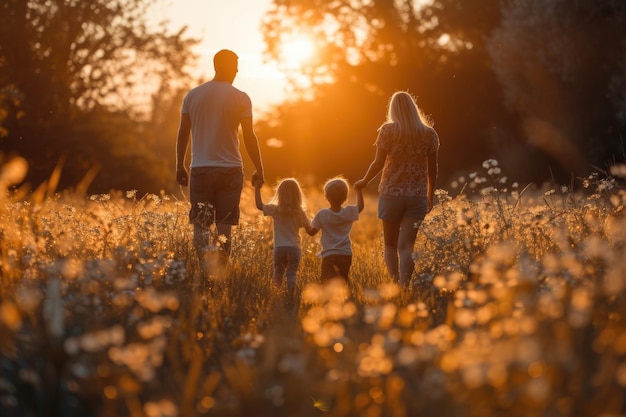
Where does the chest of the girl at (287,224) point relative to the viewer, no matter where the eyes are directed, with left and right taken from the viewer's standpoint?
facing away from the viewer

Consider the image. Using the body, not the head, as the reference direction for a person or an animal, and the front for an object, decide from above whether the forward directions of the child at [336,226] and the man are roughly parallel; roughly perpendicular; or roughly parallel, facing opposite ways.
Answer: roughly parallel

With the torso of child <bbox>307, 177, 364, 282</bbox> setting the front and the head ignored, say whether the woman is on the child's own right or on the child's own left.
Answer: on the child's own right

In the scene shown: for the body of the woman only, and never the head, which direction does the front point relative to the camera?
away from the camera

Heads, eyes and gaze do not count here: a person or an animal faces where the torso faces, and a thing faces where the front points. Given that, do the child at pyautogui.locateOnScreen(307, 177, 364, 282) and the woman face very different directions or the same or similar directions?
same or similar directions

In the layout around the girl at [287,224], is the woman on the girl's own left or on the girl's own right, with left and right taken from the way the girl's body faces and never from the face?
on the girl's own right

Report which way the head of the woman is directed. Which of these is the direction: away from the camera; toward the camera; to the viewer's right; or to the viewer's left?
away from the camera

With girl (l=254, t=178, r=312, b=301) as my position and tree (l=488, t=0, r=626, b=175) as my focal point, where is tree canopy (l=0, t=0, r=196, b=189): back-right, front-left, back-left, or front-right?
front-left

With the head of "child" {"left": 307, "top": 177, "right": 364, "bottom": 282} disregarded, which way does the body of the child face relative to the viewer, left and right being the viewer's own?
facing away from the viewer

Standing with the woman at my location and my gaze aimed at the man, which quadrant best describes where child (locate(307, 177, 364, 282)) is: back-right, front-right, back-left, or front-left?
front-left

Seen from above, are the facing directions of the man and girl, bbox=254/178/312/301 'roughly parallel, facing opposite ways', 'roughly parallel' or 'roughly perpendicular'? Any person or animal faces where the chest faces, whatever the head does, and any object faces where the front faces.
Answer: roughly parallel

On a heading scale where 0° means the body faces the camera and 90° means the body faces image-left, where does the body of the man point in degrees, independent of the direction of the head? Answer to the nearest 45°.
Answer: approximately 180°

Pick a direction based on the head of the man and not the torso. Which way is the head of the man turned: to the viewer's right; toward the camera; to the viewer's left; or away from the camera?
away from the camera

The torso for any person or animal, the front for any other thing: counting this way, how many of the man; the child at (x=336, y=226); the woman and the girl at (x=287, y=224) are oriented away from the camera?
4
